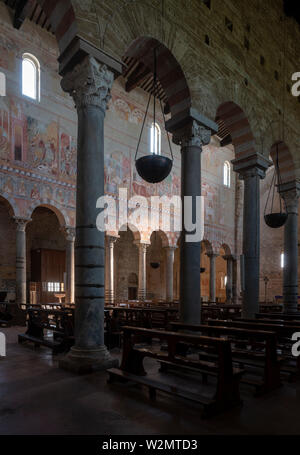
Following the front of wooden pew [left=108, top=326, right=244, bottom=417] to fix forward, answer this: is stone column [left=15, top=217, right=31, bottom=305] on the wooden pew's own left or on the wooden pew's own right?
on the wooden pew's own left

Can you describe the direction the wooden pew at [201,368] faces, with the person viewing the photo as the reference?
facing away from the viewer and to the right of the viewer

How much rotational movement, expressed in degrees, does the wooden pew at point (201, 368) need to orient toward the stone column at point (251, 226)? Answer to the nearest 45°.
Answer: approximately 45° to its left

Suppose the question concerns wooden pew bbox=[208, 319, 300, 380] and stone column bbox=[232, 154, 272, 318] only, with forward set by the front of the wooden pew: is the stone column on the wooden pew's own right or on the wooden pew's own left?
on the wooden pew's own left

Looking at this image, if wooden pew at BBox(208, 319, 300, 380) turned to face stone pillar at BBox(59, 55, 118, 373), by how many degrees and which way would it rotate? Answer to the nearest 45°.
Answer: approximately 135° to its left

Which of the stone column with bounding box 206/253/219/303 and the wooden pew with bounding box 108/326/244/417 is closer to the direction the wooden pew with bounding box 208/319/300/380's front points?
the stone column

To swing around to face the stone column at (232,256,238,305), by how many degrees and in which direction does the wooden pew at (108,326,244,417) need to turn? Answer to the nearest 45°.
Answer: approximately 45° to its left

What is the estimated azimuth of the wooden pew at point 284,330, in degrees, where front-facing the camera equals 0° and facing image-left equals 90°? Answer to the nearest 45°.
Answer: approximately 225°

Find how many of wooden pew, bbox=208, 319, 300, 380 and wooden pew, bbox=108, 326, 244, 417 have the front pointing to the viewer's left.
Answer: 0

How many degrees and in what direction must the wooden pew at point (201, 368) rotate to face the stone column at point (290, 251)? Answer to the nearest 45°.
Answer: approximately 45° to its left
